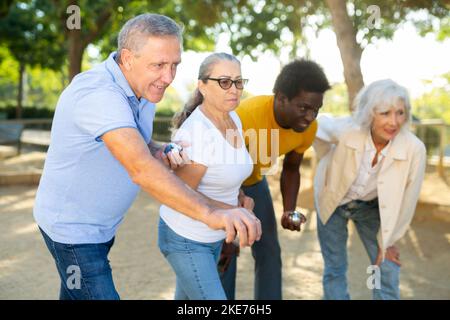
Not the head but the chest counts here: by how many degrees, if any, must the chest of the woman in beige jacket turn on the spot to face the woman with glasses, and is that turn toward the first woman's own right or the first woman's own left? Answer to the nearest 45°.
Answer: approximately 90° to the first woman's own right

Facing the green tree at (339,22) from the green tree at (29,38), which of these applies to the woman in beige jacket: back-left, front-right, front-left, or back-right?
front-right

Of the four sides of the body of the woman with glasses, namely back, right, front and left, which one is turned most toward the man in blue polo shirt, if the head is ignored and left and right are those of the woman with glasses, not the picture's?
right

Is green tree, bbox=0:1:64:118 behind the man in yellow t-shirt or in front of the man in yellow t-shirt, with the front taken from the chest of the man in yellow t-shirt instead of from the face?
behind

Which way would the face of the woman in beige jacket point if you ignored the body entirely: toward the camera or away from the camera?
toward the camera

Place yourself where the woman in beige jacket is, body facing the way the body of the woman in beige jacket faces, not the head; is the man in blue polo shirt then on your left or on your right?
on your right

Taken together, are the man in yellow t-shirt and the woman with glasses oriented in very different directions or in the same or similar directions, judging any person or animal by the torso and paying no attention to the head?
same or similar directions

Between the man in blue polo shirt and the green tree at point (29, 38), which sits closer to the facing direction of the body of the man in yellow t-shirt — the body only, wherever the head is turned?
the man in blue polo shirt

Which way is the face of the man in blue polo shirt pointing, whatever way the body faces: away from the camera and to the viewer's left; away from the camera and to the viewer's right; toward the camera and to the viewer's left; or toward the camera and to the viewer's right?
toward the camera and to the viewer's right

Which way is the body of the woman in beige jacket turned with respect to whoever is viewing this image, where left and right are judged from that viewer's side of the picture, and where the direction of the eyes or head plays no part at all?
facing the viewer and to the right of the viewer

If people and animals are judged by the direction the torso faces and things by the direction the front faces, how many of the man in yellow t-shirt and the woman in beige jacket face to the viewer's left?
0

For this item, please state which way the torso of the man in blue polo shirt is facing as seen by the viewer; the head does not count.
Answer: to the viewer's right
